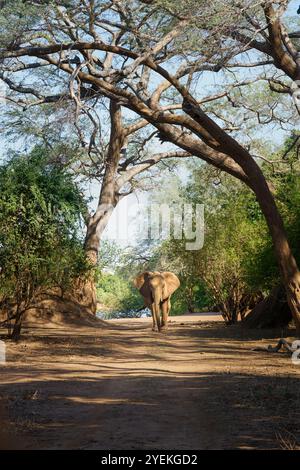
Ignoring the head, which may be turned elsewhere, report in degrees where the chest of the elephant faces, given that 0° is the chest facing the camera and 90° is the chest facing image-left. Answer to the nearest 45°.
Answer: approximately 0°
